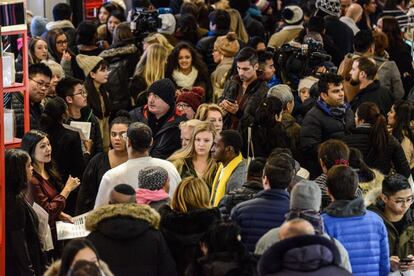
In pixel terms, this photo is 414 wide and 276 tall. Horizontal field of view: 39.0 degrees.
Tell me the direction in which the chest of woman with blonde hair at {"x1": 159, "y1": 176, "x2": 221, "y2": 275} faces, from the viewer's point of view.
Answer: away from the camera

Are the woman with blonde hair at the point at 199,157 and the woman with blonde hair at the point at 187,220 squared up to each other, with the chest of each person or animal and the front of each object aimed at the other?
yes

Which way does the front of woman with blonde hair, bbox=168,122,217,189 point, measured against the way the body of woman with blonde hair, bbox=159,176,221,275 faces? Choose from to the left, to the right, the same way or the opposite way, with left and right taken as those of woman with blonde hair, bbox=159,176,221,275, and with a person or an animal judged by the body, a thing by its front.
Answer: the opposite way

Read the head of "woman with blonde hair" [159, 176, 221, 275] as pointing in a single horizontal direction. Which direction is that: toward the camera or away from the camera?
away from the camera

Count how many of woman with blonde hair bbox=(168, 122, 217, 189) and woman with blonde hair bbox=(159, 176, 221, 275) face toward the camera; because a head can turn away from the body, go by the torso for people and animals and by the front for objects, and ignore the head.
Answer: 1

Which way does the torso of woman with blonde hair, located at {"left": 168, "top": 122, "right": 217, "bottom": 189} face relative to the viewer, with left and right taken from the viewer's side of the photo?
facing the viewer

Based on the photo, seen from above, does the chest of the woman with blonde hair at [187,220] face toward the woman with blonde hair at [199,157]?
yes

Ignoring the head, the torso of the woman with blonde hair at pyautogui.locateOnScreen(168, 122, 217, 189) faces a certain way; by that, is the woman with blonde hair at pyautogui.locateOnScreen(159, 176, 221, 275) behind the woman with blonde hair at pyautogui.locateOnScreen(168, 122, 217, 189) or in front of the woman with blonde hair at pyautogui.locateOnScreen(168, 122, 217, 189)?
in front
